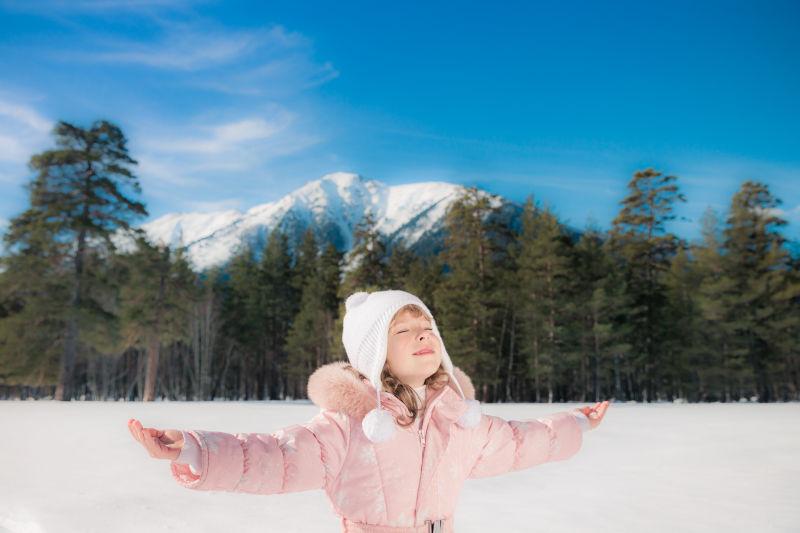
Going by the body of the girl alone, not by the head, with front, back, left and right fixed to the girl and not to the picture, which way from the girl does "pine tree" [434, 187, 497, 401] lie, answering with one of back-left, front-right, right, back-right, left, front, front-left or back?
back-left

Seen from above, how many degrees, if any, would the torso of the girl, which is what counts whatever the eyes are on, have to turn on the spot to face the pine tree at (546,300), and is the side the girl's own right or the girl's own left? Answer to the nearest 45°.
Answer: approximately 135° to the girl's own left

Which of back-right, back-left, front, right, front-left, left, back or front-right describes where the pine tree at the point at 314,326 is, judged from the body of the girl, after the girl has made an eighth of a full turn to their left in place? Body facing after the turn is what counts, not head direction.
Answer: left

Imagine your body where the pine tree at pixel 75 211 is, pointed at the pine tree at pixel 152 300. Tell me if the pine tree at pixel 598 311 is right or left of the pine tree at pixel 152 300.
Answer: right

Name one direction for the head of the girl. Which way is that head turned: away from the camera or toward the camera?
toward the camera

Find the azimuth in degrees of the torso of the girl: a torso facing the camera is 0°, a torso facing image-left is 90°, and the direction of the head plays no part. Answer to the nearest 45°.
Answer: approximately 315°

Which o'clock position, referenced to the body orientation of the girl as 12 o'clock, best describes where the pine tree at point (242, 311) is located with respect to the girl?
The pine tree is roughly at 7 o'clock from the girl.

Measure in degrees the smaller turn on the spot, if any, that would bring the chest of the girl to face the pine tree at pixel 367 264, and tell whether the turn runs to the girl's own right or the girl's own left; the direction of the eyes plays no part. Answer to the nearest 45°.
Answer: approximately 135° to the girl's own left

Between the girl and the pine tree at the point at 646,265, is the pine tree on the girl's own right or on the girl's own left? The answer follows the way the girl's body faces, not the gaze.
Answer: on the girl's own left
